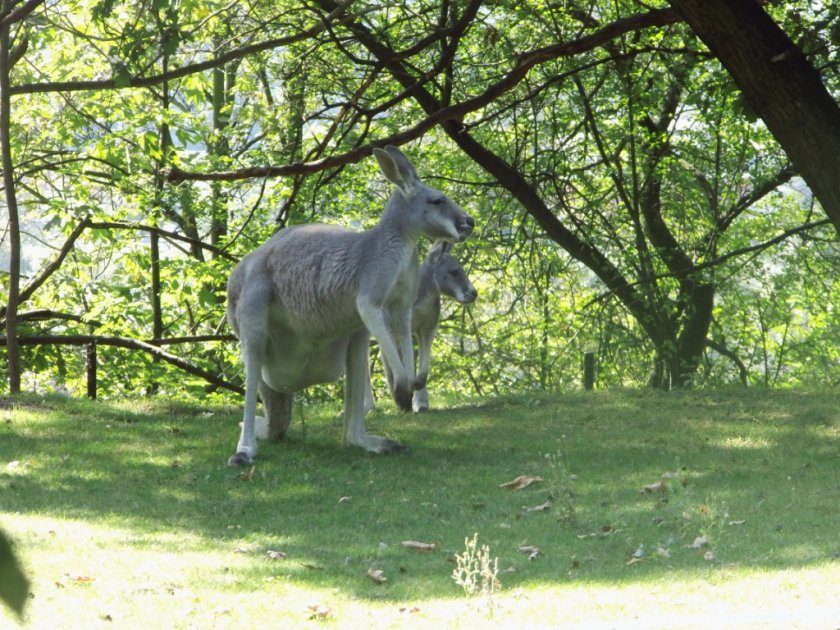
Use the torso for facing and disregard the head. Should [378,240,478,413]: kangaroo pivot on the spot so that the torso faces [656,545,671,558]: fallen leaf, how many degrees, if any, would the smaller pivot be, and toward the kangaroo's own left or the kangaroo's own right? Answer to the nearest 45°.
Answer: approximately 90° to the kangaroo's own right

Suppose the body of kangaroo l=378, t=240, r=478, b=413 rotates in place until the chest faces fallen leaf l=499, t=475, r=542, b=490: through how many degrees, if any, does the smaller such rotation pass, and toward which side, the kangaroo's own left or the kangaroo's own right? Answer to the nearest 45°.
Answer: approximately 90° to the kangaroo's own right

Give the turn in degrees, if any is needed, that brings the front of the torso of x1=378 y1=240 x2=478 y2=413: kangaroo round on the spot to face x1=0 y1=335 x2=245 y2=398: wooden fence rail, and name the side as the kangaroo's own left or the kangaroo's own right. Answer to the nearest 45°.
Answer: approximately 135° to the kangaroo's own left

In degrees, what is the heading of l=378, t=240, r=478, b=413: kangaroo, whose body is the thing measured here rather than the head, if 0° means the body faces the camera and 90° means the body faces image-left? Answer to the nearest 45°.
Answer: approximately 270°

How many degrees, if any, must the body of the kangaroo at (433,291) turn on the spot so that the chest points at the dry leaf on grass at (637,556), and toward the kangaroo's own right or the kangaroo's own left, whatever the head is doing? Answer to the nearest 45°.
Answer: approximately 90° to the kangaroo's own right

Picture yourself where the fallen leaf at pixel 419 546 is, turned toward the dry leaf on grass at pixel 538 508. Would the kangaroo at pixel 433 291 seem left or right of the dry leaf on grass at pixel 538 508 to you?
left

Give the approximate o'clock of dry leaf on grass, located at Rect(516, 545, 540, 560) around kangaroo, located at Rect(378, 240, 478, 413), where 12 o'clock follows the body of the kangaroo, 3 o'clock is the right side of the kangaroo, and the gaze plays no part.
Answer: The dry leaf on grass is roughly at 3 o'clock from the kangaroo.

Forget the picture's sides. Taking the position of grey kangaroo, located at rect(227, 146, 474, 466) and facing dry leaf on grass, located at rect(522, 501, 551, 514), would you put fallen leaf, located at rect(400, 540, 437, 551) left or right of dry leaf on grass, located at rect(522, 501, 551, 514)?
right

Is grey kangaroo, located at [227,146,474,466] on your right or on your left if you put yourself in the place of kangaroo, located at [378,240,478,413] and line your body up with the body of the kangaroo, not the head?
on your right

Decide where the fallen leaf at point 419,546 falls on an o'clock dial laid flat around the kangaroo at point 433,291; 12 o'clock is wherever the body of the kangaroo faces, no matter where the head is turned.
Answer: The fallen leaf is roughly at 3 o'clock from the kangaroo.

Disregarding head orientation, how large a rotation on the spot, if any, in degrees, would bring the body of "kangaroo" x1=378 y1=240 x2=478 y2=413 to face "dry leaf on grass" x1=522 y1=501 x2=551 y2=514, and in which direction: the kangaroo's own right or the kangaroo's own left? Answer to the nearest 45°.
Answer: approximately 90° to the kangaroo's own right
